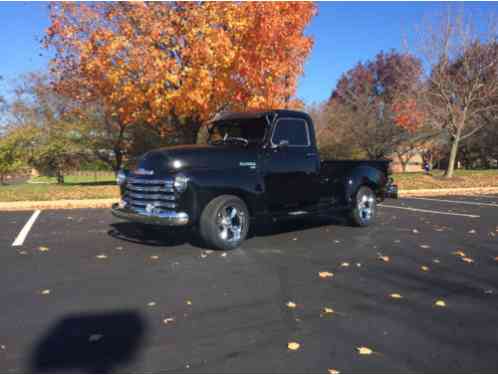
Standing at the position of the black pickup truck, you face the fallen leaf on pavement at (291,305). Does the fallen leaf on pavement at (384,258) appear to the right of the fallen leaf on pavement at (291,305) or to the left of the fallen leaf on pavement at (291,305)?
left

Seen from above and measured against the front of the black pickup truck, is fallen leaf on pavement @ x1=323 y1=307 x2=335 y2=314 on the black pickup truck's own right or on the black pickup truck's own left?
on the black pickup truck's own left

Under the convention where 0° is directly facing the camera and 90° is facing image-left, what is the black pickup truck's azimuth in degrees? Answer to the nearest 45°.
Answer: approximately 45°

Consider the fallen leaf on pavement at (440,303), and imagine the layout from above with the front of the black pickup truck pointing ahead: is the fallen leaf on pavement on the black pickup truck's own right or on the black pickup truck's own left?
on the black pickup truck's own left

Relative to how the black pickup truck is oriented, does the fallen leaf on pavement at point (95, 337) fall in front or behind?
in front

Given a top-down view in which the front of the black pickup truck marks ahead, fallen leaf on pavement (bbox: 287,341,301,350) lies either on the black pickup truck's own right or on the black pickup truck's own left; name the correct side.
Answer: on the black pickup truck's own left

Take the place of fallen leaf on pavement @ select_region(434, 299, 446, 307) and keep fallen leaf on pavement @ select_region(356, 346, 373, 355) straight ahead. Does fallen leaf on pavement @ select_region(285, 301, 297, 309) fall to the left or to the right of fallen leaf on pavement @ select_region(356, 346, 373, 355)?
right

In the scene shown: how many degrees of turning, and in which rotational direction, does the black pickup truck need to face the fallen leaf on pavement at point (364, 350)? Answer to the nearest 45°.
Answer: approximately 45° to its left

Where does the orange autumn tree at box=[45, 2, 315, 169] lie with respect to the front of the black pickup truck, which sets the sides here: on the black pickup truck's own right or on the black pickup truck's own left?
on the black pickup truck's own right

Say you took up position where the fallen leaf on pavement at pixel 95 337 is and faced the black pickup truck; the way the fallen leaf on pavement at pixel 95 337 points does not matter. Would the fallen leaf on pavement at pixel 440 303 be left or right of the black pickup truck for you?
right
